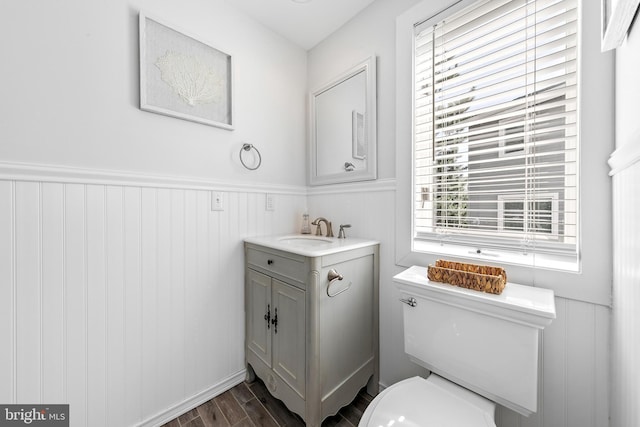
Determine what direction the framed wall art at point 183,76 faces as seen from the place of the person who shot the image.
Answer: facing the viewer and to the right of the viewer

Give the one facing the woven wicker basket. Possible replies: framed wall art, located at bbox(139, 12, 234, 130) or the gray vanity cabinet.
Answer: the framed wall art

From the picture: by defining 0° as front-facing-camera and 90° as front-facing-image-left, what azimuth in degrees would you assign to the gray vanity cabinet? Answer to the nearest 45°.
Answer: approximately 45°

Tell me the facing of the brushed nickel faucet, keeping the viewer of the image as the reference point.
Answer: facing the viewer and to the left of the viewer

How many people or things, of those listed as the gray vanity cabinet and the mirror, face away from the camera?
0

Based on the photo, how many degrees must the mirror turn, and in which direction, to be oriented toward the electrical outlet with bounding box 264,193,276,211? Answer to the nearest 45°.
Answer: approximately 45° to its right
